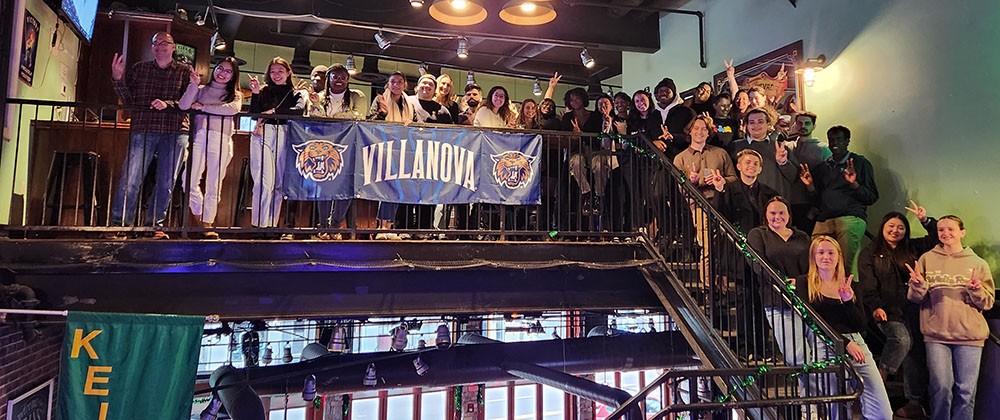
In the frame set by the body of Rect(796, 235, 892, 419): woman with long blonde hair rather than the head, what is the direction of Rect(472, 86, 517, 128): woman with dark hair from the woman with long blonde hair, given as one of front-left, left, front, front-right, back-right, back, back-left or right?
right

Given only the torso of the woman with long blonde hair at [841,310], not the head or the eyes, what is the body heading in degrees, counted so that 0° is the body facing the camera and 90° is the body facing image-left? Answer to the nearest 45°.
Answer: approximately 0°

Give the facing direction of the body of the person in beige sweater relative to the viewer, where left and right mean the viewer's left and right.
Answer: facing the viewer

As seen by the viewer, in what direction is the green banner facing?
toward the camera

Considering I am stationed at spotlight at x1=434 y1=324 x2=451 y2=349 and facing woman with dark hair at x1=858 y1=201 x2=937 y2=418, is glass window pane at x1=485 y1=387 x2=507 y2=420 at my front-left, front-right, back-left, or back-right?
back-left

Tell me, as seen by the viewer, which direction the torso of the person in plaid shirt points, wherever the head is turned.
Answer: toward the camera

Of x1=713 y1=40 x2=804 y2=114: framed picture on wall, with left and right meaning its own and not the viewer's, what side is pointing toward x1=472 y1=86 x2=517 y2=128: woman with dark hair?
front

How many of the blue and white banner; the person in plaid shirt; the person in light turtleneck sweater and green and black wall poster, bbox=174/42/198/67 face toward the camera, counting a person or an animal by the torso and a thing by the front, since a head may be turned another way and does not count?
4

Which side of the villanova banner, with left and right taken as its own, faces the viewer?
front

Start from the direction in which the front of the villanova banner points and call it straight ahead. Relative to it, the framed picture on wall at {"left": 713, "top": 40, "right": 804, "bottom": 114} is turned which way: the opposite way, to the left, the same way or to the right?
to the right

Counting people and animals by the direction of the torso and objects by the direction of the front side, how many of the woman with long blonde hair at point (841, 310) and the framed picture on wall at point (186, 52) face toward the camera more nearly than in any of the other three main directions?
2

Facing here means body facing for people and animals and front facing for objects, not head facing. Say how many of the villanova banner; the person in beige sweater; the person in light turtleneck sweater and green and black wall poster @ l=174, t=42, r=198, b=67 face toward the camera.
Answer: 4

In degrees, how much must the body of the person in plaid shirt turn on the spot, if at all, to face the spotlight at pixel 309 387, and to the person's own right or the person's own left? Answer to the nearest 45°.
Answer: approximately 135° to the person's own left
